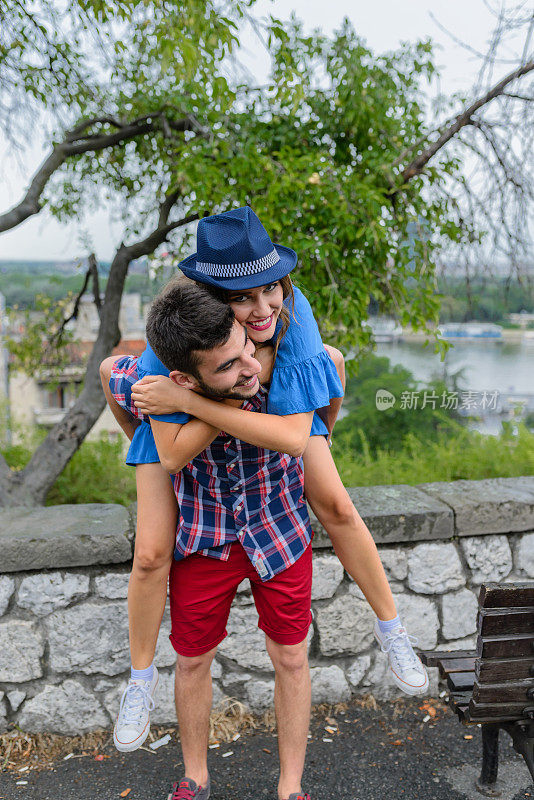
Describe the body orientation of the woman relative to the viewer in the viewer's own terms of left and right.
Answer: facing the viewer

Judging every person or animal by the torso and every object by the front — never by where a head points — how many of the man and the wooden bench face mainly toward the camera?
1

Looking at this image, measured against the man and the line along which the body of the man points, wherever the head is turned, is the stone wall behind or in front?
behind

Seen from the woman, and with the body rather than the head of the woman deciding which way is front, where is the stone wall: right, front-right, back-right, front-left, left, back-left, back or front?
back

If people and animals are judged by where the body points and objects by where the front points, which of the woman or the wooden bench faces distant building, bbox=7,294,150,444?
the wooden bench

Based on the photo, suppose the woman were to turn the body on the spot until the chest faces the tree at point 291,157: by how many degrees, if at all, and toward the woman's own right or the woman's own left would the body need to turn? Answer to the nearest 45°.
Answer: approximately 180°

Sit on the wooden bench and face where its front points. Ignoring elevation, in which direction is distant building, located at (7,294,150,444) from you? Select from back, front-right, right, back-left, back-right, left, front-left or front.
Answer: front

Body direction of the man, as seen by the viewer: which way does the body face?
toward the camera

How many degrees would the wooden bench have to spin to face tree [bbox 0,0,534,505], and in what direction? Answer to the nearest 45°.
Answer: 0° — it already faces it

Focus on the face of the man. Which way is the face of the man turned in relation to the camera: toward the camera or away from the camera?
toward the camera

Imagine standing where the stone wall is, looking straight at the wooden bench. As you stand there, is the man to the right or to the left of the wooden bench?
right

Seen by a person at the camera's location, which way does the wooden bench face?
facing away from the viewer and to the left of the viewer

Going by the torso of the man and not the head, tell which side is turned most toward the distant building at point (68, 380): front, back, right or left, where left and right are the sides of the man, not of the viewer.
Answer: back

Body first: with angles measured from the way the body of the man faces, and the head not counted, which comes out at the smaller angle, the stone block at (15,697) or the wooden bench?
the wooden bench

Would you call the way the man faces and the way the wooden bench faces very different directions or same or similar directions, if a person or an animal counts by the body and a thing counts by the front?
very different directions
